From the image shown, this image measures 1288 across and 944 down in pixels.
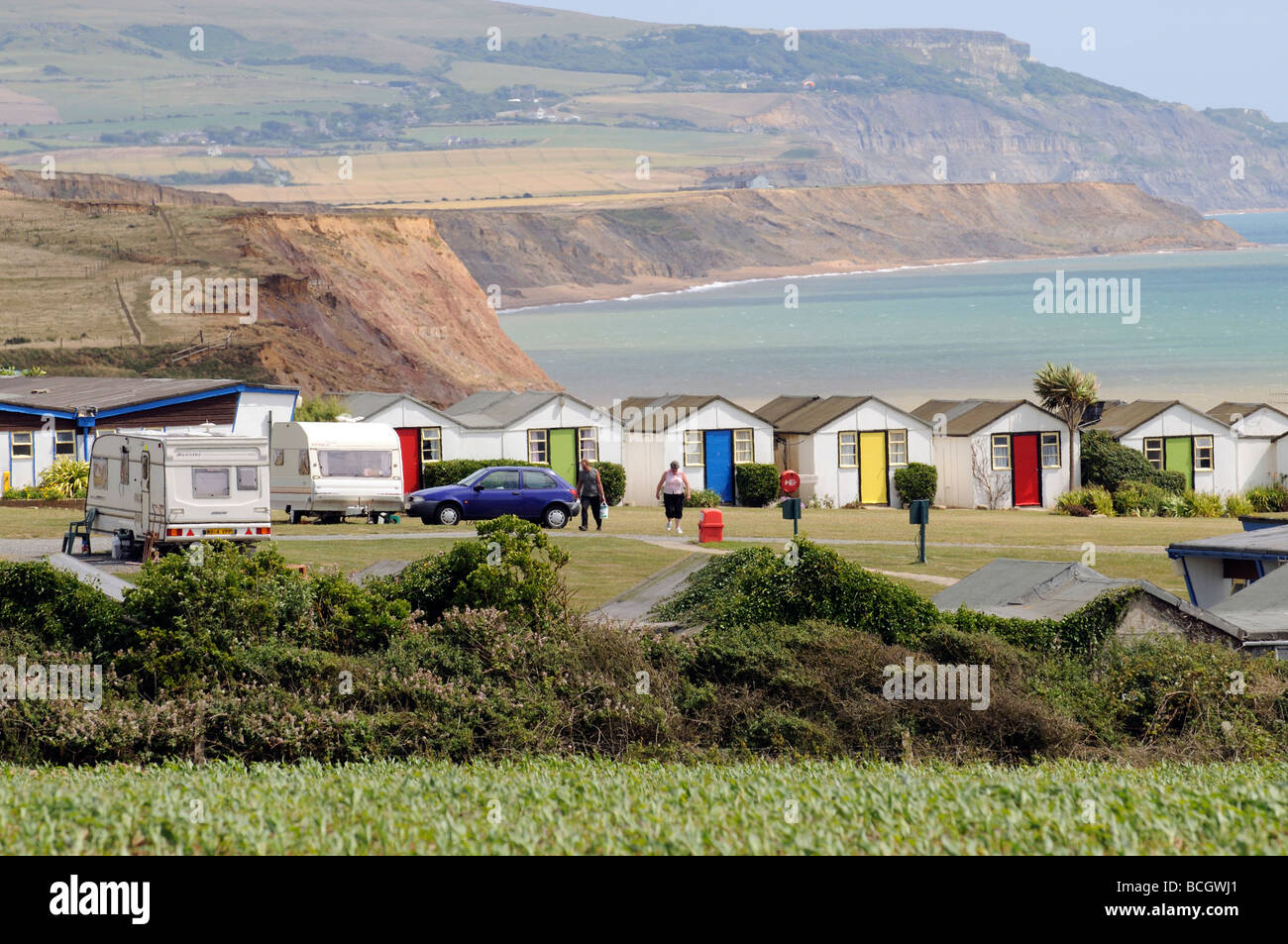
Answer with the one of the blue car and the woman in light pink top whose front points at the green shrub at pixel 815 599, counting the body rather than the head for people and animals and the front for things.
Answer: the woman in light pink top

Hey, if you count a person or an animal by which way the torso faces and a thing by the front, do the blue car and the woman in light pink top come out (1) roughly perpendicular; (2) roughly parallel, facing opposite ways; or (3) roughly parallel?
roughly perpendicular

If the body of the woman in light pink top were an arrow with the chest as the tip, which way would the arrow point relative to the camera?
toward the camera

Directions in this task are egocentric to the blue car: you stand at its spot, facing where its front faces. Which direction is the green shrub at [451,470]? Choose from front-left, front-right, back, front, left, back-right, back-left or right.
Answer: right

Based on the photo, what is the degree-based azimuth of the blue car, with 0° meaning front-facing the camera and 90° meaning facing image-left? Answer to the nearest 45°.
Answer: approximately 90°

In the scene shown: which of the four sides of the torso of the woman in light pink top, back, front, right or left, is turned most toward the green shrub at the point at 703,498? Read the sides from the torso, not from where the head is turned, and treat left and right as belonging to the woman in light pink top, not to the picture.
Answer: back

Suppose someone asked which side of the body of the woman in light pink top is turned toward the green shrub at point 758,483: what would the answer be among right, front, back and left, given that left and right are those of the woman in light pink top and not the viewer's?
back

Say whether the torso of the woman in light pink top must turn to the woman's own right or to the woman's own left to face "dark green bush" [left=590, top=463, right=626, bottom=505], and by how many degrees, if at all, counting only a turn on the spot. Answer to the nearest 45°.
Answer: approximately 180°

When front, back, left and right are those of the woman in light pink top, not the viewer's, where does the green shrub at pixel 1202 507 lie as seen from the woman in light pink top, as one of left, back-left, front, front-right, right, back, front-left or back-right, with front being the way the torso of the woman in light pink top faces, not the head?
back-left

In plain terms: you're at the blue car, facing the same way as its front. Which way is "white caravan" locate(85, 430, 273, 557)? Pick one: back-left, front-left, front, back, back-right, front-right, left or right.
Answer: front-left

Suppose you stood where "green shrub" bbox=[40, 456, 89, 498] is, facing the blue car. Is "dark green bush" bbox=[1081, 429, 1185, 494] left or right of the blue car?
left

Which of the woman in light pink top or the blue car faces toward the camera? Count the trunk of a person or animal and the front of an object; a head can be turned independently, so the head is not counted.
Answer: the woman in light pink top

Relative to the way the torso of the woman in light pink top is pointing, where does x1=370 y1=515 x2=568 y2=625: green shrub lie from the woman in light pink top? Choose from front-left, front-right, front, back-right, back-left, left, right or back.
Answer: front

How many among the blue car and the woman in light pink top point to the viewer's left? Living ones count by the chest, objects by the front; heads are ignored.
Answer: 1
